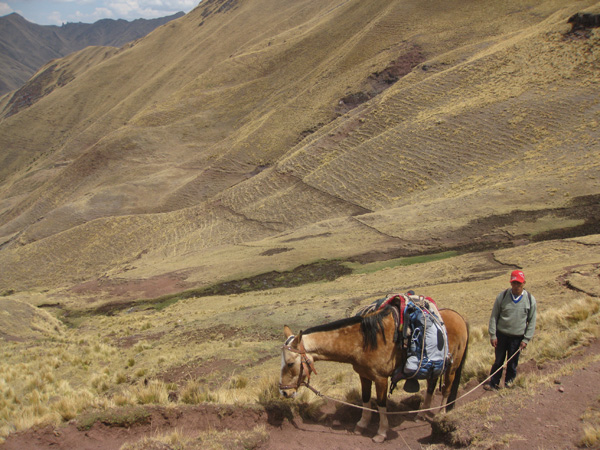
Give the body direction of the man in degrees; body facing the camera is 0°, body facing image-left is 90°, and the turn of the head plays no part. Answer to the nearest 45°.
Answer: approximately 0°

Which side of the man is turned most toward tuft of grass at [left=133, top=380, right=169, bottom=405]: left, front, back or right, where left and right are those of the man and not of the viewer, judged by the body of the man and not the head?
right

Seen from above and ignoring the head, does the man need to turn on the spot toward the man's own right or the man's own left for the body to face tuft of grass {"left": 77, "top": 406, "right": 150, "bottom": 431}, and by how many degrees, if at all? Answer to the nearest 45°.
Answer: approximately 45° to the man's own right
